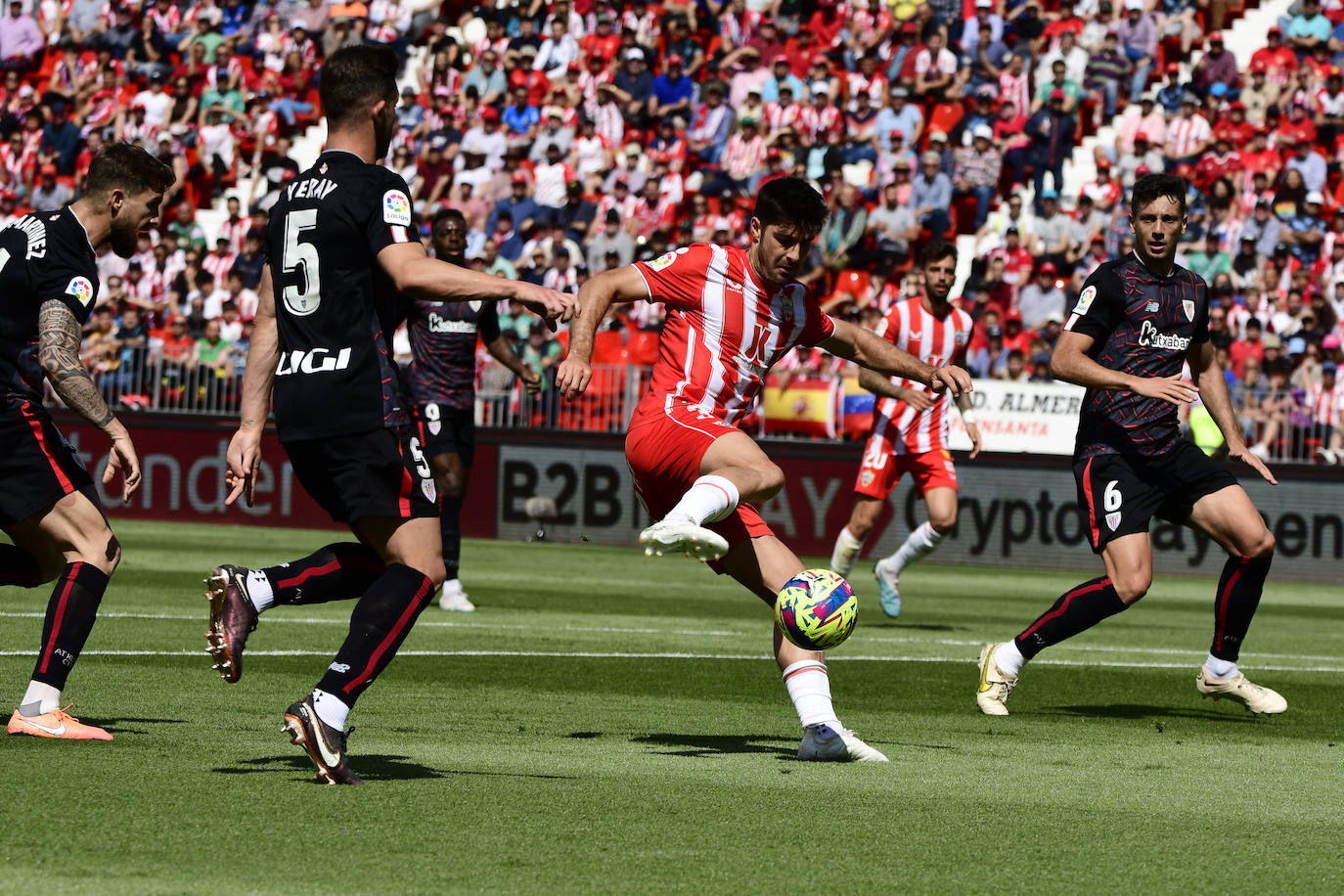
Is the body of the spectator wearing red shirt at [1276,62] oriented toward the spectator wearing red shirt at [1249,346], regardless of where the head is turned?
yes

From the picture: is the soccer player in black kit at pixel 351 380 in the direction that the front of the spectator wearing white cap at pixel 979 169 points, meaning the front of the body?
yes

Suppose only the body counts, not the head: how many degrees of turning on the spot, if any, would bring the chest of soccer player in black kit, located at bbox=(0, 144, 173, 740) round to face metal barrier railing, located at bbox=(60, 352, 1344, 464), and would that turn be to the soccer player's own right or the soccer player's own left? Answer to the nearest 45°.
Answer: approximately 90° to the soccer player's own left

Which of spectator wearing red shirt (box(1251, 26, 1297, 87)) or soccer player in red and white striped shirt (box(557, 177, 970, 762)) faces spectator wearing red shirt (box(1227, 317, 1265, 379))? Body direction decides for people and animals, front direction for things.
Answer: spectator wearing red shirt (box(1251, 26, 1297, 87))

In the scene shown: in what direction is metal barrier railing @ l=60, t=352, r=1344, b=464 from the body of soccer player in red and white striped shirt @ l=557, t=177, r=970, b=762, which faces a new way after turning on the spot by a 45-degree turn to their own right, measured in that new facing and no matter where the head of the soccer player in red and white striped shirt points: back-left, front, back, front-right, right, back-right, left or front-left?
back

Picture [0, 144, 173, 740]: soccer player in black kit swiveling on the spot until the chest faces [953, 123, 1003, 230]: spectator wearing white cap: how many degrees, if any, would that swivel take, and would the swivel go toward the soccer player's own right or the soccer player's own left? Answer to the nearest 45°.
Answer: approximately 45° to the soccer player's own left

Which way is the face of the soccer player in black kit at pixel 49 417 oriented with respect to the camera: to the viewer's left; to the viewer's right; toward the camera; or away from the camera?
to the viewer's right

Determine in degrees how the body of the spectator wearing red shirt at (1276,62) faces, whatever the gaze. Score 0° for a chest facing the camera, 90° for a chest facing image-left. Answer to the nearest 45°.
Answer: approximately 0°

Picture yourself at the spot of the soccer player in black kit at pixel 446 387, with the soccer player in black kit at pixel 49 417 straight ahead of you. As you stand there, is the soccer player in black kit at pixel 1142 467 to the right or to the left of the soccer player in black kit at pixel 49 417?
left

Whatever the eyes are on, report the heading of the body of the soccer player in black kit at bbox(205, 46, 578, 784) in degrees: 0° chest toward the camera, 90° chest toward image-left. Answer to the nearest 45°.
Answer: approximately 225°

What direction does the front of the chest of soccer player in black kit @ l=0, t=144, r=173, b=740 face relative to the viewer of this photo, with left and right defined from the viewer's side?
facing to the right of the viewer

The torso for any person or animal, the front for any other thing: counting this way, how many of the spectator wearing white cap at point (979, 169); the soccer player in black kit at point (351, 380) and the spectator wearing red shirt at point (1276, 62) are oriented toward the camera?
2
